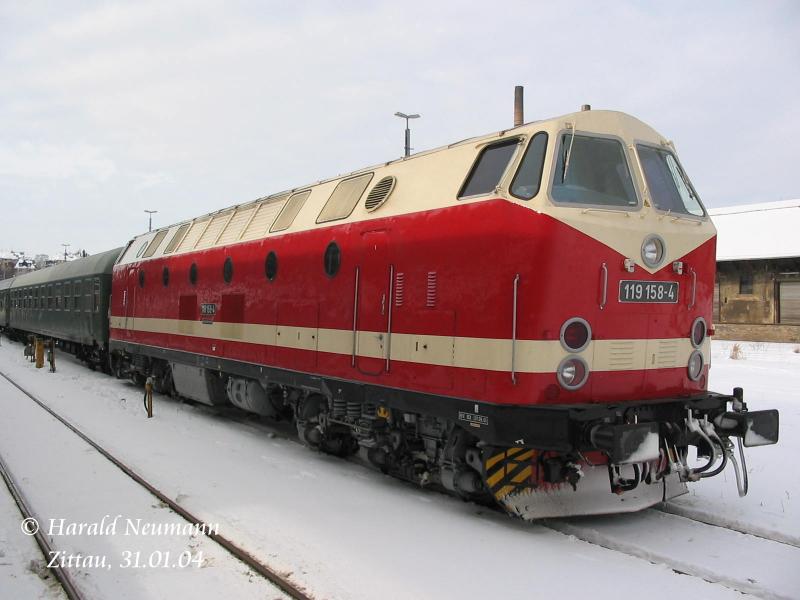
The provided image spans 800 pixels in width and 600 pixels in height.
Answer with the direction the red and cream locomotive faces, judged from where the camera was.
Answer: facing the viewer and to the right of the viewer

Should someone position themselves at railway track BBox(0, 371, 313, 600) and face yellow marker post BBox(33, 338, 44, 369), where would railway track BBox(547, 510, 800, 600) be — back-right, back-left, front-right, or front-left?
back-right

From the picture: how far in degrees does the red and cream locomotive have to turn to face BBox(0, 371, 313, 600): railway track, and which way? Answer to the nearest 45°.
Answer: approximately 135° to its right

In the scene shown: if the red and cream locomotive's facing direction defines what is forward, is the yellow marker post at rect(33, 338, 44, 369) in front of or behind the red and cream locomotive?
behind

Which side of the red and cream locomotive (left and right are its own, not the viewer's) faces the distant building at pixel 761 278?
left

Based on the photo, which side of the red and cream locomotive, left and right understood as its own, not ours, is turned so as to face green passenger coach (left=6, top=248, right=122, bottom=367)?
back
